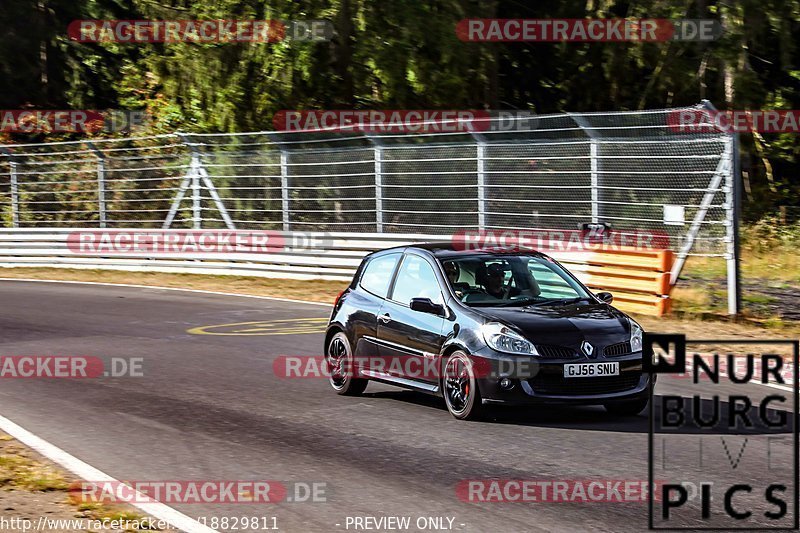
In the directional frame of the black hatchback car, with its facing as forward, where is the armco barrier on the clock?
The armco barrier is roughly at 7 o'clock from the black hatchback car.

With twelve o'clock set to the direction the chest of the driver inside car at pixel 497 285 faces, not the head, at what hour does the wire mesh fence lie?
The wire mesh fence is roughly at 7 o'clock from the driver inside car.

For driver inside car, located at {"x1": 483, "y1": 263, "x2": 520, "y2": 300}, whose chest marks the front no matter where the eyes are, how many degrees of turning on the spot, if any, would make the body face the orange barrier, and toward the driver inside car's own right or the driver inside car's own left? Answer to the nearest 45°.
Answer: approximately 135° to the driver inside car's own left

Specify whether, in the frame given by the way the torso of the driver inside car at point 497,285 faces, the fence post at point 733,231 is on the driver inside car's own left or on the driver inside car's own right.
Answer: on the driver inside car's own left

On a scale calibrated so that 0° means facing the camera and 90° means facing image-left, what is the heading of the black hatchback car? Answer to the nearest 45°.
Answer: approximately 315°

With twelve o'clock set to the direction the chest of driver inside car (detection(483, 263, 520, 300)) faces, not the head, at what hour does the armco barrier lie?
The armco barrier is roughly at 7 o'clock from the driver inside car.

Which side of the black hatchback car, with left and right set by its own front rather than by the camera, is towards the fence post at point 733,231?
left

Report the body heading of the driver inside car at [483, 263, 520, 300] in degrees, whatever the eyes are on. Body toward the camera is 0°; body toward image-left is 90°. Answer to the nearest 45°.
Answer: approximately 315°
